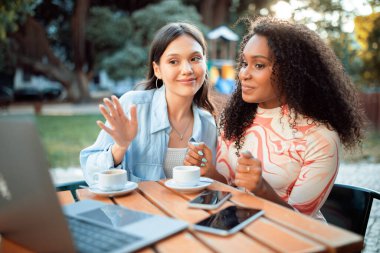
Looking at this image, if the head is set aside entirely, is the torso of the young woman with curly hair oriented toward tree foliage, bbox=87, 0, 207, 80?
no

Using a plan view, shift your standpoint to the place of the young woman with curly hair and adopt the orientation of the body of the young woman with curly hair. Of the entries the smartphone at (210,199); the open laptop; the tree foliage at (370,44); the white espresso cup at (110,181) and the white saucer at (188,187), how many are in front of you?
4

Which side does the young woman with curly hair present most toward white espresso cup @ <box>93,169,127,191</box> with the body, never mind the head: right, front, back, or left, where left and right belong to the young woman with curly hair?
front

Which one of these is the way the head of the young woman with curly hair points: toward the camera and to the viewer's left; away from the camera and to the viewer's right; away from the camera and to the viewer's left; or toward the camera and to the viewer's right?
toward the camera and to the viewer's left

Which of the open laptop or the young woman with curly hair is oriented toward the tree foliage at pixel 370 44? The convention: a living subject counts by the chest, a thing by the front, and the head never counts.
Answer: the open laptop

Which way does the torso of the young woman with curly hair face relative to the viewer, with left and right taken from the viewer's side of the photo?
facing the viewer and to the left of the viewer

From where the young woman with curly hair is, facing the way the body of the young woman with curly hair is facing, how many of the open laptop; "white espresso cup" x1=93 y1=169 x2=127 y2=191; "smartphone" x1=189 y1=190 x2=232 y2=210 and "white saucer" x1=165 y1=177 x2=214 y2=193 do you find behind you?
0

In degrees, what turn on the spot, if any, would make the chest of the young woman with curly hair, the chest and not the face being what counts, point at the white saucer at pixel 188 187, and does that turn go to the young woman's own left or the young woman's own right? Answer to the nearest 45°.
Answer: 0° — they already face it

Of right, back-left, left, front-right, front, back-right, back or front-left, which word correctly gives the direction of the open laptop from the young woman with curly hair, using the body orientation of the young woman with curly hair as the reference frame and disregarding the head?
front

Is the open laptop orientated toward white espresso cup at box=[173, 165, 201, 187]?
yes

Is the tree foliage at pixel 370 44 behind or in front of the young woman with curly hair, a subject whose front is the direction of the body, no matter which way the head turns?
behind

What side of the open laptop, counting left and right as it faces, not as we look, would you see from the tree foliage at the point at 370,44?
front

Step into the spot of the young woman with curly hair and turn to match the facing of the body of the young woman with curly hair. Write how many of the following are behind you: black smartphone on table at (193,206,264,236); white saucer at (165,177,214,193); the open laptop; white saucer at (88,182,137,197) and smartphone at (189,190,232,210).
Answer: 0

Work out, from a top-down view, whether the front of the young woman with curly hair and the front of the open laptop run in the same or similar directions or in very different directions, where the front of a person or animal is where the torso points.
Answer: very different directions
